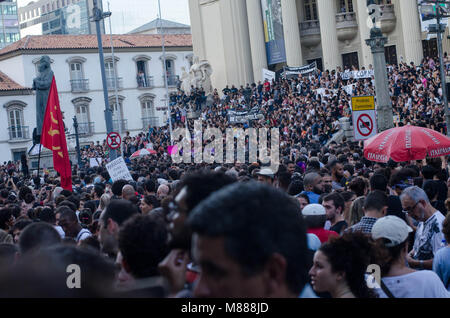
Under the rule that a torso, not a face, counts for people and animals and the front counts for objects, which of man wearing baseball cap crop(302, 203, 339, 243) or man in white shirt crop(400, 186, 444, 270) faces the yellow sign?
the man wearing baseball cap

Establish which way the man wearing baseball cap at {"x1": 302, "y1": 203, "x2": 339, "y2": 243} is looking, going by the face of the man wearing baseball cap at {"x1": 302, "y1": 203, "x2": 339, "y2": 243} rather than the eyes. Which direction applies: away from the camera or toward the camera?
away from the camera

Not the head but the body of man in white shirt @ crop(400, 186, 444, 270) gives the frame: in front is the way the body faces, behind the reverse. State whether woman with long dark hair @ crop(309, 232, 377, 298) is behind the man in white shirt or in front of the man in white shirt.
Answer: in front

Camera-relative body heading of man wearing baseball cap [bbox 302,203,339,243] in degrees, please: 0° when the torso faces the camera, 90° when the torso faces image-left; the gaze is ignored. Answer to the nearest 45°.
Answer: approximately 180°

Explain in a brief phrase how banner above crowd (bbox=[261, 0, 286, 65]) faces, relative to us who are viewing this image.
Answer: facing the viewer

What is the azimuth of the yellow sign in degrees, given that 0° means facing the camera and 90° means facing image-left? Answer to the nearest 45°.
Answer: approximately 0°

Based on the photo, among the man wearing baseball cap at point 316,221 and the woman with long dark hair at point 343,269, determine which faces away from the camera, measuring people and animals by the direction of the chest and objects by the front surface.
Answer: the man wearing baseball cap

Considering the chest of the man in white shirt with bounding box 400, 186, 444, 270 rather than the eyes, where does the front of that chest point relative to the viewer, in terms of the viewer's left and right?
facing the viewer and to the left of the viewer

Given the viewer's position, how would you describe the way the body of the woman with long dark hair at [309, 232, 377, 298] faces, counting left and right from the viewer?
facing to the left of the viewer

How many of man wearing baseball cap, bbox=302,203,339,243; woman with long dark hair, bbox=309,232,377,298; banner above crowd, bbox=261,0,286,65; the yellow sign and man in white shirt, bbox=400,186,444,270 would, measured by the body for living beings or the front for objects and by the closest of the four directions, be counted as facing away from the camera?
1

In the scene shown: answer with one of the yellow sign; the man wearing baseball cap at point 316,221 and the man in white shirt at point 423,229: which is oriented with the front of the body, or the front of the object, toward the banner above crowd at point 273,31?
the man wearing baseball cap

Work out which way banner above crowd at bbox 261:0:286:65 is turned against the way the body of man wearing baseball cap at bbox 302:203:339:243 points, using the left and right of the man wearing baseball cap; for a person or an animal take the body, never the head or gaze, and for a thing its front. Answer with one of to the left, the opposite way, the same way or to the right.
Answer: the opposite way

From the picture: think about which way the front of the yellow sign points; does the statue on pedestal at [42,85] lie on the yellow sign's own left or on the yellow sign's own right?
on the yellow sign's own right

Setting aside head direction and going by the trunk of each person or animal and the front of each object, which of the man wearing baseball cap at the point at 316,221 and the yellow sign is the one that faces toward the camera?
the yellow sign

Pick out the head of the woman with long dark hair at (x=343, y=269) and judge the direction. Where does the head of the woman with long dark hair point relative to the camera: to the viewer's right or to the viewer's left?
to the viewer's left
